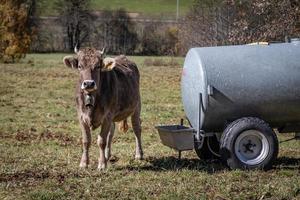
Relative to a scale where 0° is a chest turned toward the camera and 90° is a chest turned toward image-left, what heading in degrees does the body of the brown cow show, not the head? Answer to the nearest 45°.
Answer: approximately 45°

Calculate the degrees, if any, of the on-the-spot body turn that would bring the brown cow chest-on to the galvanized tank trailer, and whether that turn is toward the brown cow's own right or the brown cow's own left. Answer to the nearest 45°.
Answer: approximately 135° to the brown cow's own left

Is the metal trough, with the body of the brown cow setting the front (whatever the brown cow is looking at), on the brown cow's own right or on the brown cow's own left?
on the brown cow's own left
